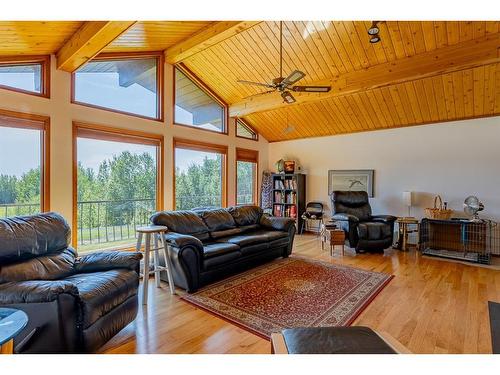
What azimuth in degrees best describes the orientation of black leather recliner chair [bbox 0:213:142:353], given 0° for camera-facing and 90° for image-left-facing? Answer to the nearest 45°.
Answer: approximately 315°

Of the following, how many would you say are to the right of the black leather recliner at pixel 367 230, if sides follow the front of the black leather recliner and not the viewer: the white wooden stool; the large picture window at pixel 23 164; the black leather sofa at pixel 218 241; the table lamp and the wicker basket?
3

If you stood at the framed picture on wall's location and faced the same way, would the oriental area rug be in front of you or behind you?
in front

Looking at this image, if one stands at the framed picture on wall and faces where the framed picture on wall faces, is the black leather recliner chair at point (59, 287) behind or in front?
in front

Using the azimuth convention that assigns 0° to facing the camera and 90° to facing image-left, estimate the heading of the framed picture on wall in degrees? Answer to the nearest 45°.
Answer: approximately 0°

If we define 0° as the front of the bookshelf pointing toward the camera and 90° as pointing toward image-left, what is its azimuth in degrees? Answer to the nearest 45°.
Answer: approximately 45°

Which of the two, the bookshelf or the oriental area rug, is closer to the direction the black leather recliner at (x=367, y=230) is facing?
the oriental area rug

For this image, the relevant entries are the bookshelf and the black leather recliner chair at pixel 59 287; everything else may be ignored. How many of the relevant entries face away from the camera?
0

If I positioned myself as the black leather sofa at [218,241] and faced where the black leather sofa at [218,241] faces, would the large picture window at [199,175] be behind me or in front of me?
behind

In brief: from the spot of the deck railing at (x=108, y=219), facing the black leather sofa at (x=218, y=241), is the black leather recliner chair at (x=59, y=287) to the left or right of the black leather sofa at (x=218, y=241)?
right

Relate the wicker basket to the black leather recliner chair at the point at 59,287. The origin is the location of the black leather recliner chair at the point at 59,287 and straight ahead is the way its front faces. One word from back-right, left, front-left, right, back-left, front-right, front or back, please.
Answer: front-left

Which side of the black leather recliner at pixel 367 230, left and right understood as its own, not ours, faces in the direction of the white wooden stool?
right

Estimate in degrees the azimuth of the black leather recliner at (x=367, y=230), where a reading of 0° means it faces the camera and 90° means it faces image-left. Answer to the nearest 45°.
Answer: approximately 315°
